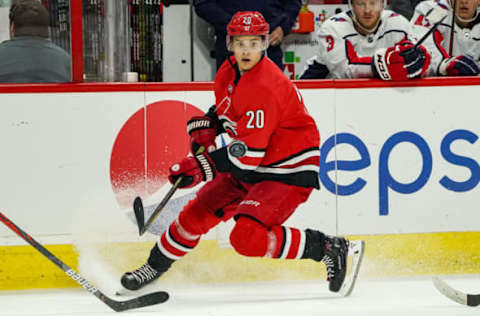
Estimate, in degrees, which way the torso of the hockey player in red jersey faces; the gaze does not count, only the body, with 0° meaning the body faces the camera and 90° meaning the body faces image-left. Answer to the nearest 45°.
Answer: approximately 45°
